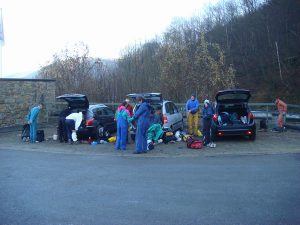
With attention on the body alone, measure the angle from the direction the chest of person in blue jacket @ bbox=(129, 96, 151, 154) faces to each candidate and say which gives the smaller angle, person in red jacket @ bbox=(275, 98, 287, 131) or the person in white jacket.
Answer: the person in white jacket

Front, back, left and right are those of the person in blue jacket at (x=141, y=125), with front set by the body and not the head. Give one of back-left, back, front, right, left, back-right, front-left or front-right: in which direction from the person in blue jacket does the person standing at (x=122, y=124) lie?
front-right

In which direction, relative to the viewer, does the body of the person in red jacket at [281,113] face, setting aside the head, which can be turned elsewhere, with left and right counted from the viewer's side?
facing to the left of the viewer

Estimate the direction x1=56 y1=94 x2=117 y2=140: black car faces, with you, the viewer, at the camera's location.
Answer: facing away from the viewer and to the right of the viewer

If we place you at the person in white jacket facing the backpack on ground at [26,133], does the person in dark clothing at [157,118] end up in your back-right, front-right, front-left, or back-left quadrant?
back-right

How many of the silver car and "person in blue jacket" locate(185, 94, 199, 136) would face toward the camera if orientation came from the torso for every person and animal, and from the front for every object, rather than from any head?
1

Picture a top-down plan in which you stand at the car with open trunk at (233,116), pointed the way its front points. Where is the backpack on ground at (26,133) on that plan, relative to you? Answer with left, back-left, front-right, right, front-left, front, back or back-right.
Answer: left

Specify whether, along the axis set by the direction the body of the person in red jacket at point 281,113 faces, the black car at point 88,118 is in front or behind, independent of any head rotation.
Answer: in front

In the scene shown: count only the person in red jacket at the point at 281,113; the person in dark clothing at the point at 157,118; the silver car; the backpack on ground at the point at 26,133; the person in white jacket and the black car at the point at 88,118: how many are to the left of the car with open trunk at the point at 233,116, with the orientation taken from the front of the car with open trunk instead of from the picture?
5

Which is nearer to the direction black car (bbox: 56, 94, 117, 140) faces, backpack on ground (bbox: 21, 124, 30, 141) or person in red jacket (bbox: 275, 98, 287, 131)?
the person in red jacket
